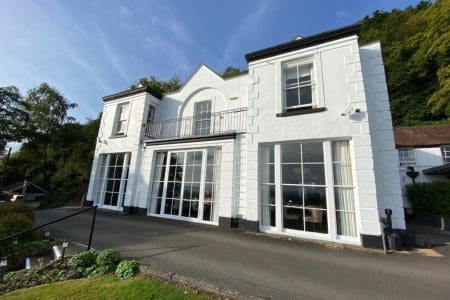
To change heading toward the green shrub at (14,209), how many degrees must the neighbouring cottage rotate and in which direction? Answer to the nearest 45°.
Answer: approximately 45° to its right

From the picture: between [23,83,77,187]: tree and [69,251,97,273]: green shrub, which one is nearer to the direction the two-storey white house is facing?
the green shrub

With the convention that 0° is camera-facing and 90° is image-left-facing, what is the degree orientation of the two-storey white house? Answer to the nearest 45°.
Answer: approximately 45°

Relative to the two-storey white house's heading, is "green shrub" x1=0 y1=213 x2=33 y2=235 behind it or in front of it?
in front

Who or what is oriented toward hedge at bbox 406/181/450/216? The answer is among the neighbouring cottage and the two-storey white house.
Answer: the neighbouring cottage

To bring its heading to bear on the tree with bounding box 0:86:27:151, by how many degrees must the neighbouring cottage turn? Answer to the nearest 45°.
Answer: approximately 45° to its right

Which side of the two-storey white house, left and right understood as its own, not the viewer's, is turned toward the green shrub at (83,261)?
front

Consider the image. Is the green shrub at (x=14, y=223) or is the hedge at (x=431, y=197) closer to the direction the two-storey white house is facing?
the green shrub

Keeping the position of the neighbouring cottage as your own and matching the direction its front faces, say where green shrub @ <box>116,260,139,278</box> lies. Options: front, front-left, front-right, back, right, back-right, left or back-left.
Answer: front

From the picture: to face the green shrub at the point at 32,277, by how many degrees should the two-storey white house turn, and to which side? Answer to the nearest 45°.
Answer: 0° — it already faces it

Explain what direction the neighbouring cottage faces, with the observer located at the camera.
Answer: facing the viewer

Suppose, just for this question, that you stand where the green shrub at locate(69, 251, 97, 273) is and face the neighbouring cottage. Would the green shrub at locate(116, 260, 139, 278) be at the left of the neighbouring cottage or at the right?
right

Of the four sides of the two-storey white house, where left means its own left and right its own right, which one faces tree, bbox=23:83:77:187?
right

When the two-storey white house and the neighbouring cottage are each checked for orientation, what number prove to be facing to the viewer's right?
0
